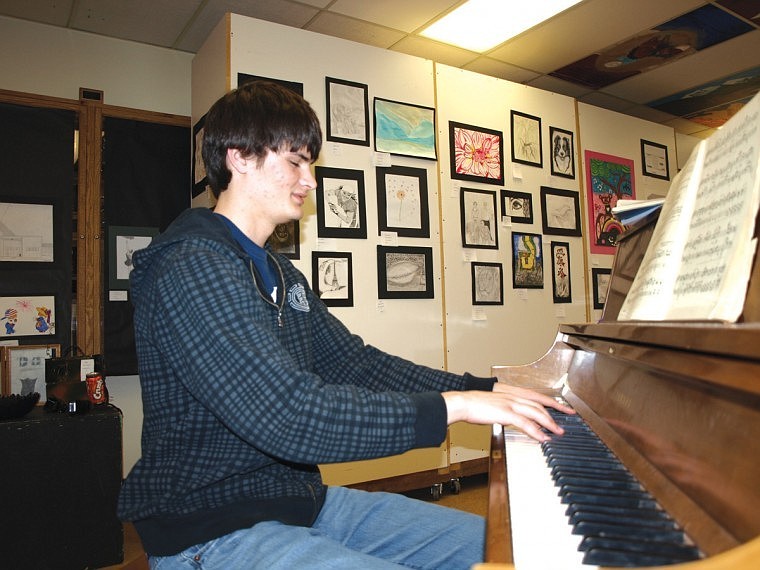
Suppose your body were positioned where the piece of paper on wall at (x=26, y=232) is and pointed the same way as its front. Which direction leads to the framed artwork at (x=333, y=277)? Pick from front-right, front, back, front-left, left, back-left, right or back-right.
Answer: front-left

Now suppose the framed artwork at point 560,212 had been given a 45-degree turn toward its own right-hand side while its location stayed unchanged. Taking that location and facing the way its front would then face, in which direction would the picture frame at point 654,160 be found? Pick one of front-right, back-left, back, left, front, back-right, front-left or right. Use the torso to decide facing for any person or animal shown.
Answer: back-left

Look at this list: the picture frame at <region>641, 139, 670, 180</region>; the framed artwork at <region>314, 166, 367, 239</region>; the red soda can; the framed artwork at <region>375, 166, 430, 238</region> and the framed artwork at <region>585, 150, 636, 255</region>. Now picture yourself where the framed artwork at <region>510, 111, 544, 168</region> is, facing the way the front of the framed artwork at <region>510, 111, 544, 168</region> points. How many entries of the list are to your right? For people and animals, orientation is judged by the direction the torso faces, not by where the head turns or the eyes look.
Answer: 3

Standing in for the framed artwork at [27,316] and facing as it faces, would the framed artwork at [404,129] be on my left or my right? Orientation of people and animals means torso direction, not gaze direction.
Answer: on my left

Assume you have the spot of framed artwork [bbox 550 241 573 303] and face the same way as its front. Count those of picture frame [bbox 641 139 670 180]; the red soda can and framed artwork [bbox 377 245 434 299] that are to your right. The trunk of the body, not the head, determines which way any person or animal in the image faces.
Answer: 2

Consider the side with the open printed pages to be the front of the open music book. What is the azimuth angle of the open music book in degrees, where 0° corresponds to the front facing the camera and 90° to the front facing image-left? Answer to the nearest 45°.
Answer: approximately 45°

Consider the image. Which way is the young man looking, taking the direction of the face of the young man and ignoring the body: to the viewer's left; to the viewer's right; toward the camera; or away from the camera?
to the viewer's right

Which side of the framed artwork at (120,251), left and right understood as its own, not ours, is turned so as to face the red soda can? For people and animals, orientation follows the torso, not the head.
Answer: front

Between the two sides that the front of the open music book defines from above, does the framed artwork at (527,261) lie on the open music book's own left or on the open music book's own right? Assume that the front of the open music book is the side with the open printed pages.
on the open music book's own right

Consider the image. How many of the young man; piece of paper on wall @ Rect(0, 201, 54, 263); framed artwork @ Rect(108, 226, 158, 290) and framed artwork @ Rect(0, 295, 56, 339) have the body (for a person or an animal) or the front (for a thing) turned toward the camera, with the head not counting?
3
